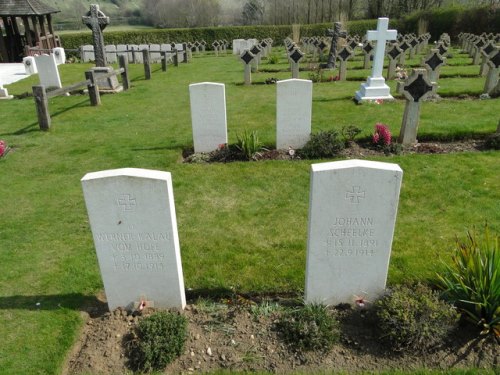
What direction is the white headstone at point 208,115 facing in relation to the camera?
toward the camera

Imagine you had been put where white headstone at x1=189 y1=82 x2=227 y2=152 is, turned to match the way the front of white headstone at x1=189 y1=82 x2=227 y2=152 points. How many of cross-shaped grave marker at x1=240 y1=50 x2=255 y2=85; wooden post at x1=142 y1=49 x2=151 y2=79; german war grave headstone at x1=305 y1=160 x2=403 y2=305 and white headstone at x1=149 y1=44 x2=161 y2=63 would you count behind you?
3

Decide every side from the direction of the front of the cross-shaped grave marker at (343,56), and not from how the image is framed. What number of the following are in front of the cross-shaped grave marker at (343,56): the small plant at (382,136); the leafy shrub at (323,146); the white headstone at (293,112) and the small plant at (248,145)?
4

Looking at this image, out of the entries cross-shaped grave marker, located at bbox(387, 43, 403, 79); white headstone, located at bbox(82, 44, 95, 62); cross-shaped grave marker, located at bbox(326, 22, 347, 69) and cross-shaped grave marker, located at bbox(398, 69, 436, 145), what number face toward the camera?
4

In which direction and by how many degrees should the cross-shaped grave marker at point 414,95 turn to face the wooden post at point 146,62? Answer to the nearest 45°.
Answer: approximately 135° to its right

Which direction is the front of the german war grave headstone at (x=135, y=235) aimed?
toward the camera

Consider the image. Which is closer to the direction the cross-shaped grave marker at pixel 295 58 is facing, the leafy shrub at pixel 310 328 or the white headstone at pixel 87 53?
the leafy shrub

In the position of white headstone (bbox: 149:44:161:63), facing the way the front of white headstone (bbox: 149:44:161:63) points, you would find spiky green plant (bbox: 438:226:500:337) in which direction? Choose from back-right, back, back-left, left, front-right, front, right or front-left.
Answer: front

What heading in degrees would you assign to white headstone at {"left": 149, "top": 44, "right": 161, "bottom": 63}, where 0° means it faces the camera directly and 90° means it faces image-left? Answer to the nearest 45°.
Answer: approximately 0°

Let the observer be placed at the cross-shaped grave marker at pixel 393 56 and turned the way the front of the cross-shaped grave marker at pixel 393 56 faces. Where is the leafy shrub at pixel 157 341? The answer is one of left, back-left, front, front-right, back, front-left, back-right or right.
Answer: front

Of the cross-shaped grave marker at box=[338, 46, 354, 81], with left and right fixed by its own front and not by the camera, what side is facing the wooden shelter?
right

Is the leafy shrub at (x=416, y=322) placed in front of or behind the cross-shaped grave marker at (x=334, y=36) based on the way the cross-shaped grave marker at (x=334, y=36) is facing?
in front

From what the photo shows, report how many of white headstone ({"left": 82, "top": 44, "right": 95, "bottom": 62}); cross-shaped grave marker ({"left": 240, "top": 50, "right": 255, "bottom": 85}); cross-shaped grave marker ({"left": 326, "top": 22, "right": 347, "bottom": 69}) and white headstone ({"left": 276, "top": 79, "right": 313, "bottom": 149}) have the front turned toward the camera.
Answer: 4

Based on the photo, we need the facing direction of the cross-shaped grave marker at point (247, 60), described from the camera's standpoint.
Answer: facing the viewer

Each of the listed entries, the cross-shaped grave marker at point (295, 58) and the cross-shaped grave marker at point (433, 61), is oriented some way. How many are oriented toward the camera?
2
